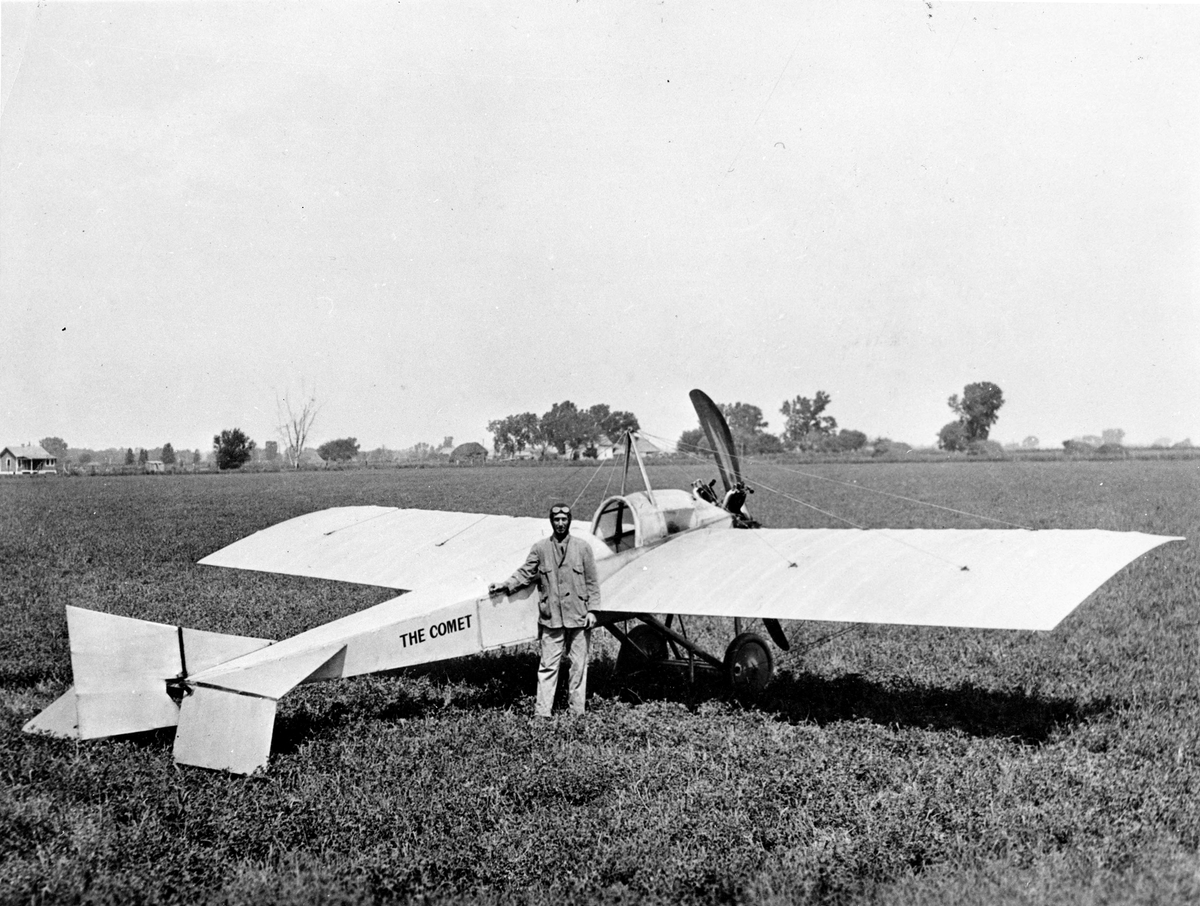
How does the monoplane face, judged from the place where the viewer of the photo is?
facing away from the viewer and to the right of the viewer

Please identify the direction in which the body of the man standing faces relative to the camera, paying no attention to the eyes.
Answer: toward the camera

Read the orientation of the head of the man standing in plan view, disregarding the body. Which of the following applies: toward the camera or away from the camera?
toward the camera
